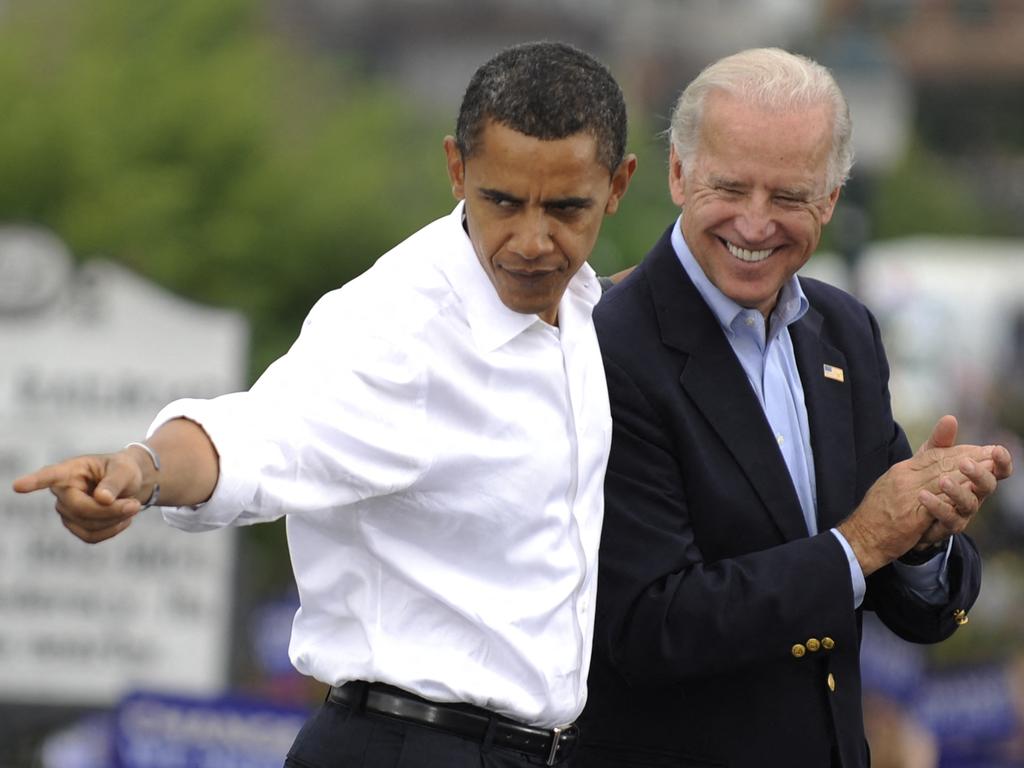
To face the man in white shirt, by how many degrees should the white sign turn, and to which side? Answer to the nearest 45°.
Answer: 0° — it already faces them

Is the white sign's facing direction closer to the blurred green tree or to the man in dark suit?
the man in dark suit

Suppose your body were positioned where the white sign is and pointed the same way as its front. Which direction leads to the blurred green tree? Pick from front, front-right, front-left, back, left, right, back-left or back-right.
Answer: back

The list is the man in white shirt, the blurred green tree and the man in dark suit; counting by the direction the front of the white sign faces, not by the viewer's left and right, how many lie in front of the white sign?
2

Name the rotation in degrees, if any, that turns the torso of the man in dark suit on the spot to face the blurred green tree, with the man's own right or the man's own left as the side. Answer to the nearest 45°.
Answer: approximately 180°

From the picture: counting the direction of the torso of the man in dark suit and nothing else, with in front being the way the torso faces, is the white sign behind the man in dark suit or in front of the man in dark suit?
behind
